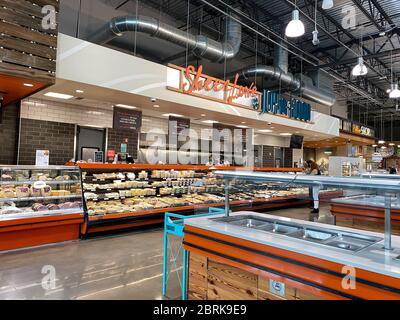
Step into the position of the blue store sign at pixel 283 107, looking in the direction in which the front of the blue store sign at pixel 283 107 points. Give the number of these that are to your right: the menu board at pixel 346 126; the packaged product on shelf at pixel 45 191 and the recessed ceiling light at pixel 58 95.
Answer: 2

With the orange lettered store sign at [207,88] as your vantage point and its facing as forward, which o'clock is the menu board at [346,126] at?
The menu board is roughly at 9 o'clock from the orange lettered store sign.

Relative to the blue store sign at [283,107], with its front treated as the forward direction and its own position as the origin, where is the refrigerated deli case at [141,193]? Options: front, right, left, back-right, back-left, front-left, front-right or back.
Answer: right

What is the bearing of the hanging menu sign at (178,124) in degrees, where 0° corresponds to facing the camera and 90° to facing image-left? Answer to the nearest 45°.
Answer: approximately 315°

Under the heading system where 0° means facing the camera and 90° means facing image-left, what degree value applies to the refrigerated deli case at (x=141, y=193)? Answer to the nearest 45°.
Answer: approximately 315°

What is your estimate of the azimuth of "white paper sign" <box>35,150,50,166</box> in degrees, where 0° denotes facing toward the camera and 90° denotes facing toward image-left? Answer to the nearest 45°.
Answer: approximately 0°

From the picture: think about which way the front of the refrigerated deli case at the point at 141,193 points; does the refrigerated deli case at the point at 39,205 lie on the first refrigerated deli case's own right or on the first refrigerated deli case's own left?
on the first refrigerated deli case's own right

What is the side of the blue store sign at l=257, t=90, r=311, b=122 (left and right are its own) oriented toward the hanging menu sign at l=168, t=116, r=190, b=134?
right

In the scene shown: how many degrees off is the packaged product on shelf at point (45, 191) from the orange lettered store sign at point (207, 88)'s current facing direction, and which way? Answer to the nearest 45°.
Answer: approximately 90° to its right

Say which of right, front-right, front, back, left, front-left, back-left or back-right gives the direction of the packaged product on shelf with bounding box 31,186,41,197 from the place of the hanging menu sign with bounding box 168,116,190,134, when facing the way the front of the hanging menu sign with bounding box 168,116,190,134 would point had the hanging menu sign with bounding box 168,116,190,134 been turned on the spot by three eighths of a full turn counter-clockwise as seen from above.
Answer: back-left
